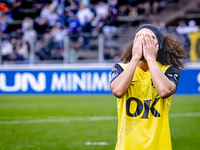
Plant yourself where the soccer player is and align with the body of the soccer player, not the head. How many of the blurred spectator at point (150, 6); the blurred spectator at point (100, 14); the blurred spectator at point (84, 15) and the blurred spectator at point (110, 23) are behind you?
4

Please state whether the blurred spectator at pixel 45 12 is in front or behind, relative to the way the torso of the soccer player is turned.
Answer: behind

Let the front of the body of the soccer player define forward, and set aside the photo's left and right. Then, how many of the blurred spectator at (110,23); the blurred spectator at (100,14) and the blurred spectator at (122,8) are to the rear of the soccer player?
3

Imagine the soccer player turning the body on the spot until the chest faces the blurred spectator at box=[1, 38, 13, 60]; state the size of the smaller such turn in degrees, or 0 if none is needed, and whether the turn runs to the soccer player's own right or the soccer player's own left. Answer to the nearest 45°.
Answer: approximately 135° to the soccer player's own right

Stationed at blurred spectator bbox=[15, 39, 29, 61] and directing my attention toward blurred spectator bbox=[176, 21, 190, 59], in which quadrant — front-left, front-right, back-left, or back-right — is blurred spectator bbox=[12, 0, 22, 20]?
back-left

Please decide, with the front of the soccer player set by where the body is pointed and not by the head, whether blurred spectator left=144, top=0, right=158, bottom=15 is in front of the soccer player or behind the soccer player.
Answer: behind

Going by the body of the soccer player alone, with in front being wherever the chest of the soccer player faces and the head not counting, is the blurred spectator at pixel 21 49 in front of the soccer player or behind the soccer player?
behind

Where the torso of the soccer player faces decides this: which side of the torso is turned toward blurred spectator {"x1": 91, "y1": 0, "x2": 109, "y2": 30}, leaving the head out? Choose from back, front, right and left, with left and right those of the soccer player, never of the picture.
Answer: back

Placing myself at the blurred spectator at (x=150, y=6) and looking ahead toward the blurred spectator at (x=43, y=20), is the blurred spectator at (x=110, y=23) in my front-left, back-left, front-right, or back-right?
front-left

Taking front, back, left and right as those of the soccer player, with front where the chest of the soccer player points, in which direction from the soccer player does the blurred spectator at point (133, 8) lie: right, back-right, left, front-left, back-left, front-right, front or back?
back

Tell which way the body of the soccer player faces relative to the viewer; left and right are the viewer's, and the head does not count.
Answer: facing the viewer

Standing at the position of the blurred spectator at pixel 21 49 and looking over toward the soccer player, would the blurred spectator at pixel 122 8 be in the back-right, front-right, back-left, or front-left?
back-left

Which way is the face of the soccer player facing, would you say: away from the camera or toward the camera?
toward the camera
